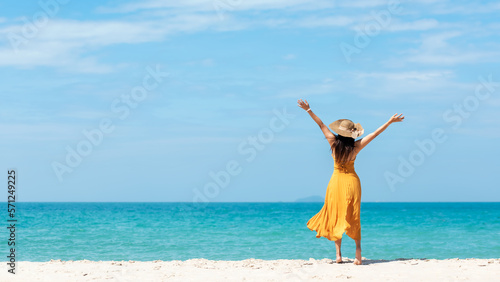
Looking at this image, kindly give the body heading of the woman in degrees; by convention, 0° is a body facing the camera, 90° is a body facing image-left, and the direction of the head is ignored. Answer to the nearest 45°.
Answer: approximately 180°

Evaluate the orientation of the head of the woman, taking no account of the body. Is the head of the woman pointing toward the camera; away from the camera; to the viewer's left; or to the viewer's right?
away from the camera
